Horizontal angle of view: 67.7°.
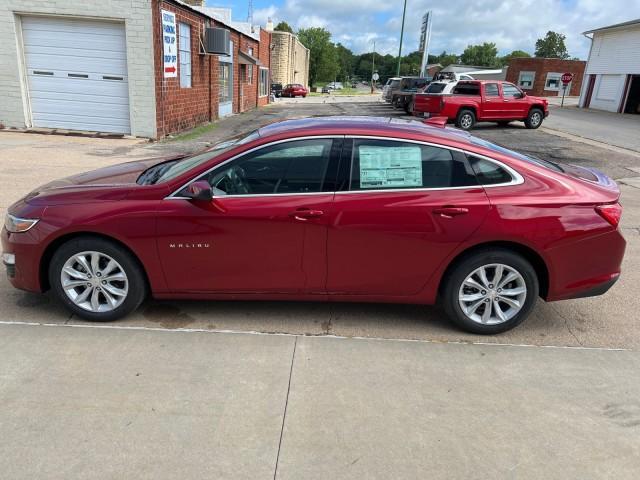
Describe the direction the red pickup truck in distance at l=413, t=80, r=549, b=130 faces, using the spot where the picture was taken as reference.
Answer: facing away from the viewer and to the right of the viewer

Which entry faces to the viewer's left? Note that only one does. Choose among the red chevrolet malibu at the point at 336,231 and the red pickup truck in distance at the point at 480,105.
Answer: the red chevrolet malibu

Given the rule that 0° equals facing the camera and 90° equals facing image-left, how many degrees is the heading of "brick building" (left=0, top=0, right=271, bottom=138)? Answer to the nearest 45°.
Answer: approximately 315°

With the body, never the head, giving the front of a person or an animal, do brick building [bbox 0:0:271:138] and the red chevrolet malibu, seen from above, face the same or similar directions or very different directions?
very different directions

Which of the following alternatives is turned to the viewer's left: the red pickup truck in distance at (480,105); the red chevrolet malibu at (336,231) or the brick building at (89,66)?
the red chevrolet malibu

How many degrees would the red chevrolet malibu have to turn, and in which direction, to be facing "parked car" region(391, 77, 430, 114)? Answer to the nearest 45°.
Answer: approximately 90° to its right

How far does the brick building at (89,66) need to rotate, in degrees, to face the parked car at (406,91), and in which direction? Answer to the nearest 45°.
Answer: approximately 90° to its left

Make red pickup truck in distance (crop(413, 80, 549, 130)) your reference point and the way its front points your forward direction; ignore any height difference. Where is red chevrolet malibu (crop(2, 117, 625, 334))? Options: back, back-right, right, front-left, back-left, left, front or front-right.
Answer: back-right

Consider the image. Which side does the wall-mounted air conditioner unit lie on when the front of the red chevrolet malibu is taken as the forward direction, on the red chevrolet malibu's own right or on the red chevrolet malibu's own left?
on the red chevrolet malibu's own right

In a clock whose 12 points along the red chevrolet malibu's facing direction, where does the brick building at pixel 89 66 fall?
The brick building is roughly at 2 o'clock from the red chevrolet malibu.

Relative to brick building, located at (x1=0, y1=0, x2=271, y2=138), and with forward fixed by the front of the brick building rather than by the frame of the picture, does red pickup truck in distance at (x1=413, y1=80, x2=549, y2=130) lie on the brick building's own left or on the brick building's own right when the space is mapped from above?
on the brick building's own left

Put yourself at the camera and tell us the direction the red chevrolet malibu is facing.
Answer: facing to the left of the viewer
